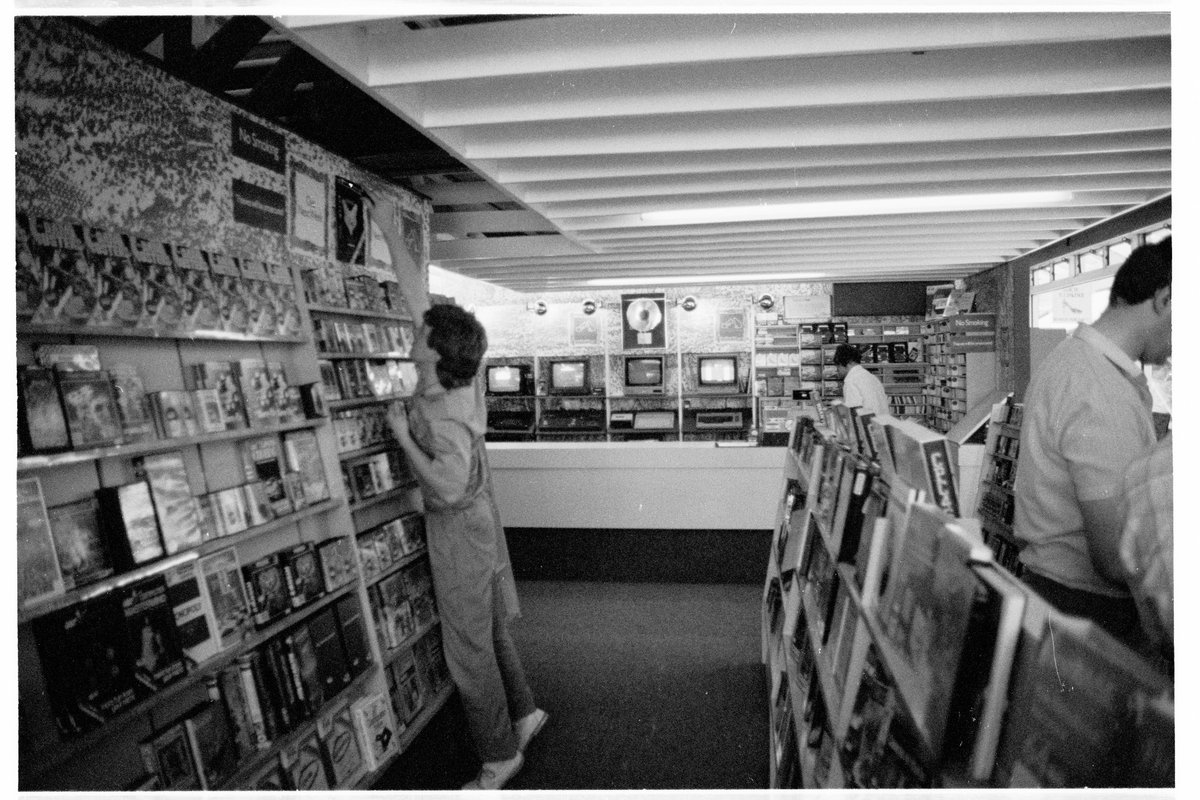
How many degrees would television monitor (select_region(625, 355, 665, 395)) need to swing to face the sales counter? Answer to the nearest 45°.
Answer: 0° — it already faces it

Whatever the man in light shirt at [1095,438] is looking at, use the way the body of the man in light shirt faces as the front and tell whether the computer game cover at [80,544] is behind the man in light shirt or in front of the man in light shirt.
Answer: behind

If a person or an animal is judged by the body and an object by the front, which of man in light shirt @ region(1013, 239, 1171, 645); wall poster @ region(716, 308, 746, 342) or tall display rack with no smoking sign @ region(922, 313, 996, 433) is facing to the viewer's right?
the man in light shirt

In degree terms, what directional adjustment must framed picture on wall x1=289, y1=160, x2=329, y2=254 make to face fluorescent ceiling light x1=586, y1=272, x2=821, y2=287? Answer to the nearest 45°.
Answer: approximately 90° to its left

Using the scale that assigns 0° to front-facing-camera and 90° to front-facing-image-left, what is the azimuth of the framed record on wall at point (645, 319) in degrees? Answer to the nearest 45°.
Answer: approximately 0°

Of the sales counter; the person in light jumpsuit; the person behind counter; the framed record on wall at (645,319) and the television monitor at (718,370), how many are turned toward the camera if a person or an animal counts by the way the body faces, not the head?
3

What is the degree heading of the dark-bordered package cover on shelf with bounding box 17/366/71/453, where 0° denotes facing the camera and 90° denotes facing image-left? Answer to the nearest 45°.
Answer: approximately 315°

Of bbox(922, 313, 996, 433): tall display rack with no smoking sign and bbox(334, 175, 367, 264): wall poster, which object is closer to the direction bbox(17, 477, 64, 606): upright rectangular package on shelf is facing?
the tall display rack with no smoking sign
